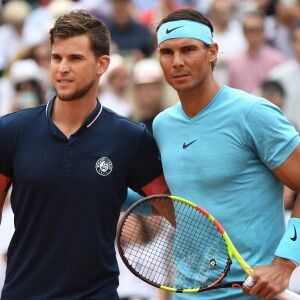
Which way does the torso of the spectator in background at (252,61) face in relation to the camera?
toward the camera

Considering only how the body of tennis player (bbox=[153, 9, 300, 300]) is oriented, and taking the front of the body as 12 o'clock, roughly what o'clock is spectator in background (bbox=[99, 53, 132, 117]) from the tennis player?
The spectator in background is roughly at 4 o'clock from the tennis player.

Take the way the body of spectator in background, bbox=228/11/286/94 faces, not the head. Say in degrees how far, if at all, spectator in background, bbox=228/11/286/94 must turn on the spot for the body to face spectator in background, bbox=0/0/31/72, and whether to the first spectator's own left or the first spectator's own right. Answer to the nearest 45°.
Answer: approximately 90° to the first spectator's own right

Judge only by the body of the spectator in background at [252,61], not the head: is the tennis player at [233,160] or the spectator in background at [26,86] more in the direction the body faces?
the tennis player

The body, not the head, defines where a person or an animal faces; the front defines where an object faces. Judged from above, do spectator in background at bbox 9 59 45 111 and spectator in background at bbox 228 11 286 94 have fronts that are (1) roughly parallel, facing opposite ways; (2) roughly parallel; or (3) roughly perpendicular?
roughly parallel

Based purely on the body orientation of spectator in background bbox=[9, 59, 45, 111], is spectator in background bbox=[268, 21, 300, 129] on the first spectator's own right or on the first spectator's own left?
on the first spectator's own left

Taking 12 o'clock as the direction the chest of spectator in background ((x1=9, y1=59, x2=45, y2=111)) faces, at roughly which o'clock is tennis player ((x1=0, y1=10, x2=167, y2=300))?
The tennis player is roughly at 12 o'clock from the spectator in background.

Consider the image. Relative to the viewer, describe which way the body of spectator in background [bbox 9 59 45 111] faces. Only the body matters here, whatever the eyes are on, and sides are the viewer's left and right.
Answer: facing the viewer

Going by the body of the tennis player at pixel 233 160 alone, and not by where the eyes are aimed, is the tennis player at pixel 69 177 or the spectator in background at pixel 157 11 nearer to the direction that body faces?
the tennis player

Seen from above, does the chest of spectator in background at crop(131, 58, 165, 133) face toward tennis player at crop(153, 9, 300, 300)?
yes

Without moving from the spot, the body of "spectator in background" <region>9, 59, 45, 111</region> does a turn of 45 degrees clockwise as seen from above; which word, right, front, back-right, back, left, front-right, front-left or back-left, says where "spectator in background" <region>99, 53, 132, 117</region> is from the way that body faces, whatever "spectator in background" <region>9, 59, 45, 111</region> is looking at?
back-left
